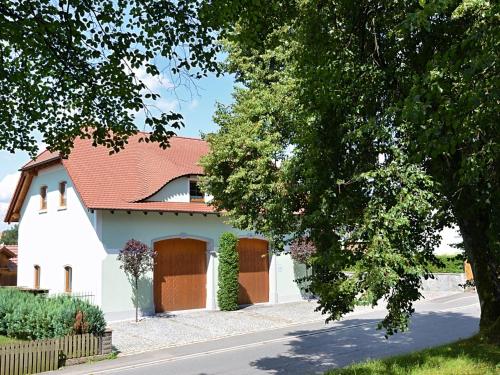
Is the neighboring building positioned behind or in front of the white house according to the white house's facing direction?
behind

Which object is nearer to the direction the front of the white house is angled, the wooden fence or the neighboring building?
the wooden fence

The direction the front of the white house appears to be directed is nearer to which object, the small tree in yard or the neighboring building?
the small tree in yard

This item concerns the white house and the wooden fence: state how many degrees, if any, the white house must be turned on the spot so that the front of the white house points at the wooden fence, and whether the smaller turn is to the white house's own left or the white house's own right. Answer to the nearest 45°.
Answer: approximately 45° to the white house's own right

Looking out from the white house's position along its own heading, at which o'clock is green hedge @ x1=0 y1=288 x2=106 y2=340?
The green hedge is roughly at 2 o'clock from the white house.

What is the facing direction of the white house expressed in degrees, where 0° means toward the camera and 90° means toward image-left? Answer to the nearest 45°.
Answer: approximately 315°
